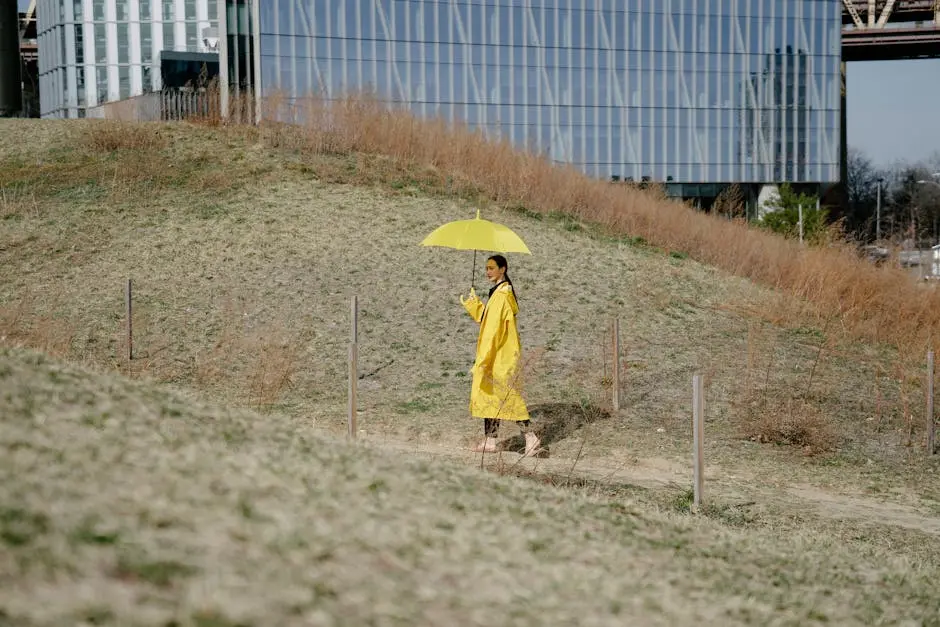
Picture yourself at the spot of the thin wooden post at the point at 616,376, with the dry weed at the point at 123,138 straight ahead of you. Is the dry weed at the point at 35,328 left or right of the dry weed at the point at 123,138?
left

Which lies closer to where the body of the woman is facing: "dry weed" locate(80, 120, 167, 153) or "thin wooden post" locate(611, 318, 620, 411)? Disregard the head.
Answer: the dry weed

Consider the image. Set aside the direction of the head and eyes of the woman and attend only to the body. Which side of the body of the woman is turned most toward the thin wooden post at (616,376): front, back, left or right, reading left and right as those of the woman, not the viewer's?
right

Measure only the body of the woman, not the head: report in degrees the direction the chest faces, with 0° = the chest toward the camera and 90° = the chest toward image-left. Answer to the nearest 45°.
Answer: approximately 90°

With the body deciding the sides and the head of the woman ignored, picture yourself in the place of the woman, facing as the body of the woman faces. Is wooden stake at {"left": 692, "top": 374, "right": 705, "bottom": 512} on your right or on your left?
on your left

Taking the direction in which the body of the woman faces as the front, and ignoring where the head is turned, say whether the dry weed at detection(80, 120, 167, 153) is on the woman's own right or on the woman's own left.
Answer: on the woman's own right
